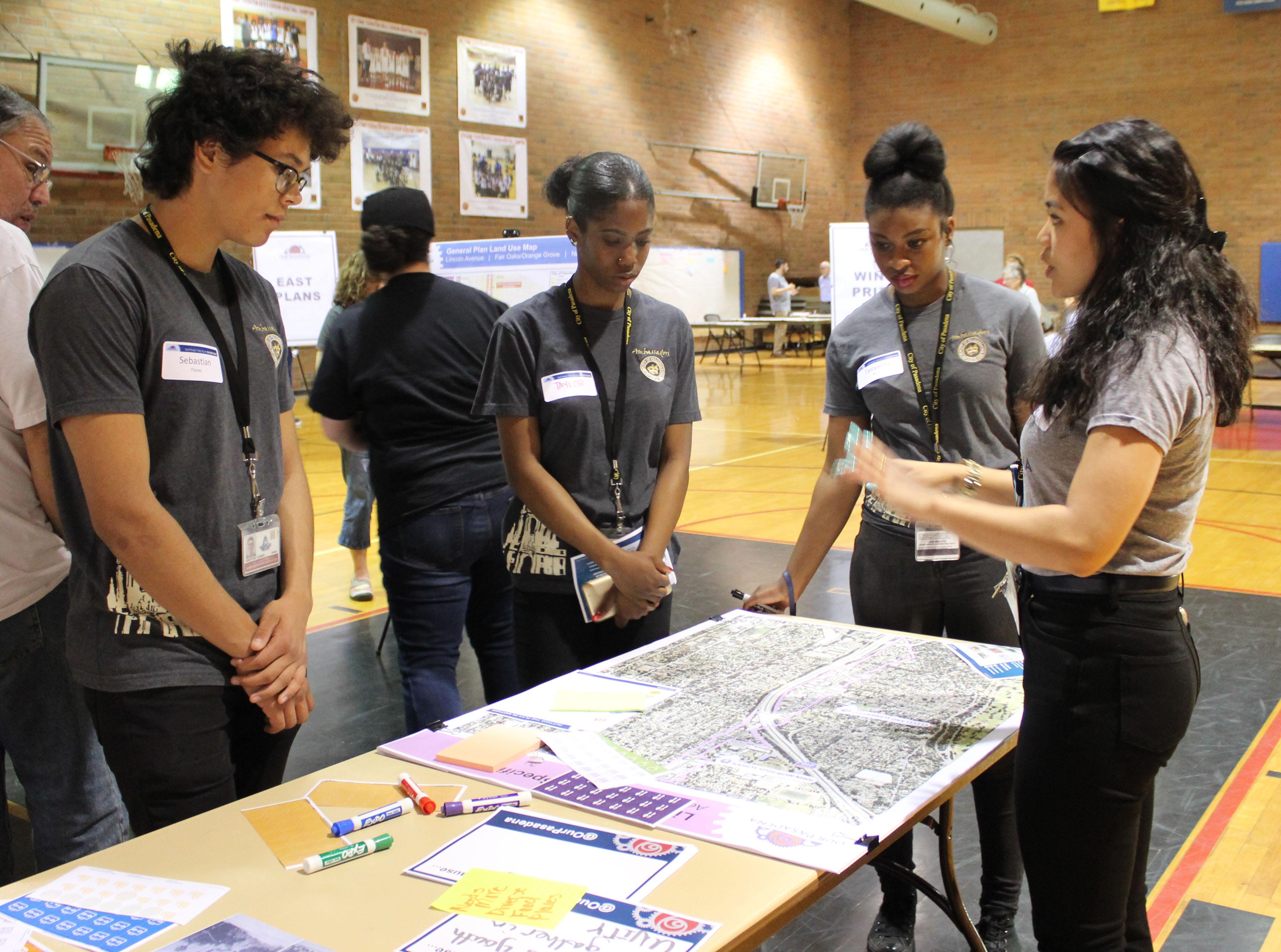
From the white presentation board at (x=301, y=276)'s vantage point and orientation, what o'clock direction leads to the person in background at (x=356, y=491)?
The person in background is roughly at 12 o'clock from the white presentation board.

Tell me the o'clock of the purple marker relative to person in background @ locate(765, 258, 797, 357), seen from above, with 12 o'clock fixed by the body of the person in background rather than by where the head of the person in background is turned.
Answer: The purple marker is roughly at 3 o'clock from the person in background.

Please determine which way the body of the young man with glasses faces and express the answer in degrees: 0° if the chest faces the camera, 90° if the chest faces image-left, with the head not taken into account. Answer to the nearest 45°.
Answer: approximately 315°

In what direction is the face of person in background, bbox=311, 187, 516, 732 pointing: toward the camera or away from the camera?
away from the camera

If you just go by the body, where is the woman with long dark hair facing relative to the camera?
to the viewer's left

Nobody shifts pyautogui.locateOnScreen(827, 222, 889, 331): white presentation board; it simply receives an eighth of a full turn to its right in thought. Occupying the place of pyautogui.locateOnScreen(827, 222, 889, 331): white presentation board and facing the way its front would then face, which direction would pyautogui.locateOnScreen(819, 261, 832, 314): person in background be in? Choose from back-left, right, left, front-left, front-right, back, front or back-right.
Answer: back-right

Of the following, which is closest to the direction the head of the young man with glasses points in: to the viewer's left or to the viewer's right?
to the viewer's right

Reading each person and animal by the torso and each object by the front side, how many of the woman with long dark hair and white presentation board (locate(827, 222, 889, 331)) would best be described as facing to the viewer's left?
1
